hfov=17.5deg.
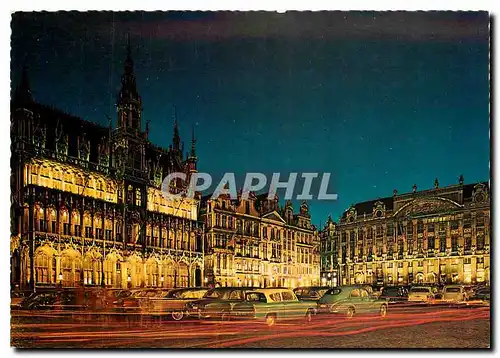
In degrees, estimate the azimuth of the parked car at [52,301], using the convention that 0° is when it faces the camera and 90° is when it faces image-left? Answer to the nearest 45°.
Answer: approximately 90°

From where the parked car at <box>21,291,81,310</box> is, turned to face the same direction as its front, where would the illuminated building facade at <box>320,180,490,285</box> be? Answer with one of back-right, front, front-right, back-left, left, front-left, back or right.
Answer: back

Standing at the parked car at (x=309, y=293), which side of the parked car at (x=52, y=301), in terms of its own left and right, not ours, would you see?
back
